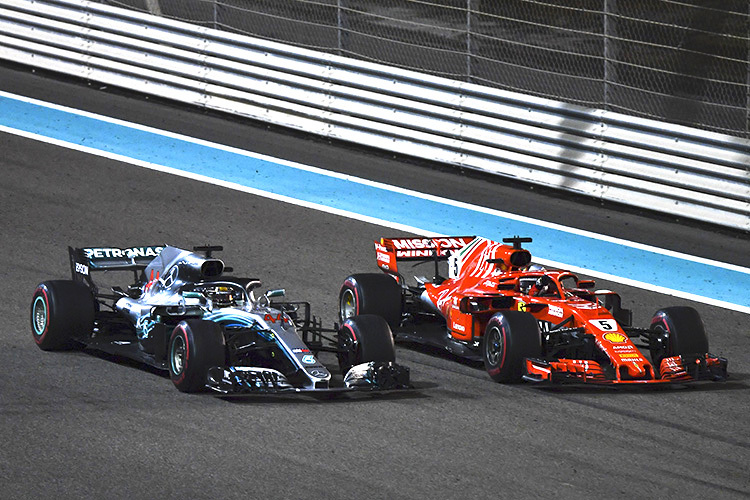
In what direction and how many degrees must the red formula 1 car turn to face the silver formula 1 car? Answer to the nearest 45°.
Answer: approximately 135° to its right

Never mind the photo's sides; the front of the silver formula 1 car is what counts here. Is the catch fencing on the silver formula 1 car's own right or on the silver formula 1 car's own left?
on the silver formula 1 car's own left

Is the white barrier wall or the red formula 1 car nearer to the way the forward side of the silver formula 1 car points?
the red formula 1 car

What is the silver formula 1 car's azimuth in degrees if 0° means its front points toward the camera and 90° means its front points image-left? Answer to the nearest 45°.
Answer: approximately 315°

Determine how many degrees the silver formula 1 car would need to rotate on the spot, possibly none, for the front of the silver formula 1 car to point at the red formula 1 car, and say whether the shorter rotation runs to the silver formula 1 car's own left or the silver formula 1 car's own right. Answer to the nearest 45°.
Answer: approximately 45° to the silver formula 1 car's own left

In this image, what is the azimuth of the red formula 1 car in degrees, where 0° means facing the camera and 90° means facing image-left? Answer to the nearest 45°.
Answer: approximately 315°

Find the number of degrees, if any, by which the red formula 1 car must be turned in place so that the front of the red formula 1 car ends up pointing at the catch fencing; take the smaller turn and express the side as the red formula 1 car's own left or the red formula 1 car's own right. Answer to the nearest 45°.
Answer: approximately 135° to the red formula 1 car's own left
